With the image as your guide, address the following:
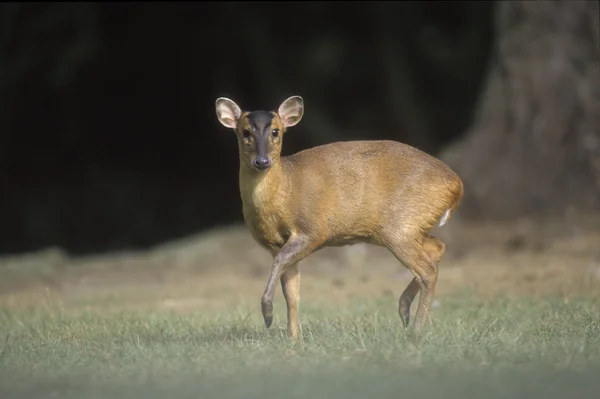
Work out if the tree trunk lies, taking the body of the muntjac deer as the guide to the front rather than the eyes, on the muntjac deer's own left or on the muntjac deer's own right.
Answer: on the muntjac deer's own right

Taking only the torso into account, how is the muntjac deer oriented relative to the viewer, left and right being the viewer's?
facing to the left of the viewer
